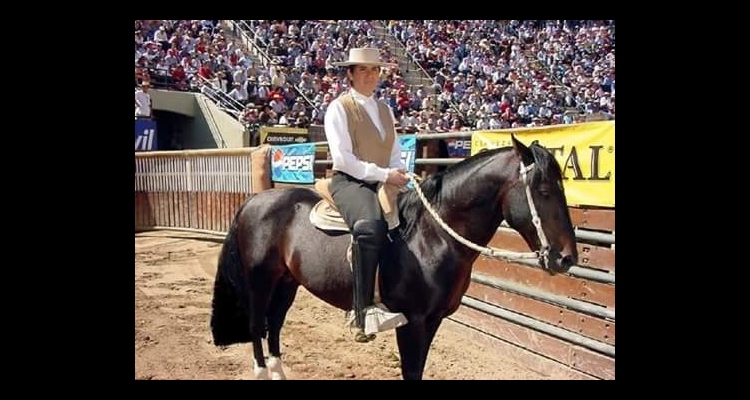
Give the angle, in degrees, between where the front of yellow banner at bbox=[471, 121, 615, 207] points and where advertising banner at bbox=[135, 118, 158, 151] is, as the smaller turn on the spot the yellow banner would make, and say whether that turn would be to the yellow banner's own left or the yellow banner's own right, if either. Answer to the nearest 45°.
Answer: approximately 90° to the yellow banner's own right

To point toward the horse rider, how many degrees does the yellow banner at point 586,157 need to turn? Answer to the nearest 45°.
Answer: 0° — it already faces them

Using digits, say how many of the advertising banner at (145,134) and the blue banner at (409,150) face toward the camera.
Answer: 2

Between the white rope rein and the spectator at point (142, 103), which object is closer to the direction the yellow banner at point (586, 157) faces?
the white rope rein

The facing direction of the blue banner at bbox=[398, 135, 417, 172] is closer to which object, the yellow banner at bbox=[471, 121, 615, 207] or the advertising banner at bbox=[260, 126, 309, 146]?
the yellow banner

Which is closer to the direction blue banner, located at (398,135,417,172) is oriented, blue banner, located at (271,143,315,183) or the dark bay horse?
the dark bay horse

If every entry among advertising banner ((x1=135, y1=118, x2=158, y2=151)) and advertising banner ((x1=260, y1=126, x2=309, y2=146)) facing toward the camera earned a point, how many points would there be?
2

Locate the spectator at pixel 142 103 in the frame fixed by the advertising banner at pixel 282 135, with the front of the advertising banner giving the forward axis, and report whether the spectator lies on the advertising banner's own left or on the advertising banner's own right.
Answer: on the advertising banner's own right

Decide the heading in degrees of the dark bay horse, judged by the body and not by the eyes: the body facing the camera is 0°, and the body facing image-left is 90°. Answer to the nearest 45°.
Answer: approximately 315°

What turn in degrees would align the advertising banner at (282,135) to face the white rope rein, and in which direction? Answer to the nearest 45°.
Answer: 0° — it already faces it

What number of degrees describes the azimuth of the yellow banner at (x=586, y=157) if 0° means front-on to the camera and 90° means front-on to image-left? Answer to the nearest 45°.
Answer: approximately 45°

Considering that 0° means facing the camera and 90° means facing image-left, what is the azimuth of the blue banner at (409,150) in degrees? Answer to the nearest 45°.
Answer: approximately 0°
